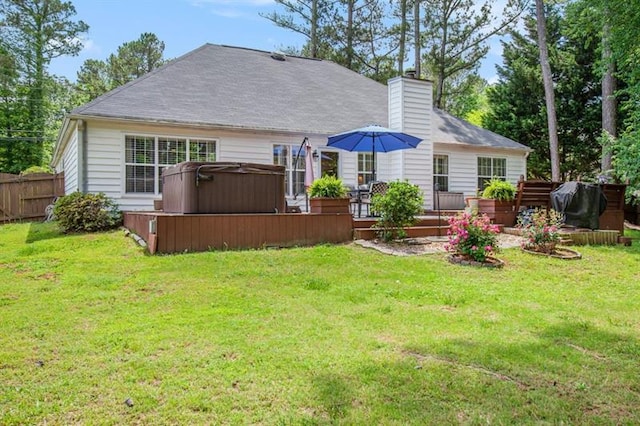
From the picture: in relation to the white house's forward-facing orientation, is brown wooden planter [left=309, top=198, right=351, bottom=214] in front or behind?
behind

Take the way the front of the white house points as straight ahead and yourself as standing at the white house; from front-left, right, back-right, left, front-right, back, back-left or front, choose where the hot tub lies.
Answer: back

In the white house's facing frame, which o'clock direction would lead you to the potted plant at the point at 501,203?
The potted plant is roughly at 4 o'clock from the white house.

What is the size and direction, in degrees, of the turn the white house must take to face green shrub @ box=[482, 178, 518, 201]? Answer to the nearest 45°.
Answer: approximately 135° to its right

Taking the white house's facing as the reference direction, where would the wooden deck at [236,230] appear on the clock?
The wooden deck is roughly at 6 o'clock from the white house.

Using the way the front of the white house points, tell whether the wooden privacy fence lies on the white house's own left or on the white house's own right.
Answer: on the white house's own left

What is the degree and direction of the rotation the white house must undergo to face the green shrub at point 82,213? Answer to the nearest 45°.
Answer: approximately 135° to its left

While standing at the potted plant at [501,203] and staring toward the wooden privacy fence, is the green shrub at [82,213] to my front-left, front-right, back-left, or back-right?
front-left

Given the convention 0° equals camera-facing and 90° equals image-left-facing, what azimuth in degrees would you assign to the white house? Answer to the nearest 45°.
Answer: approximately 180°

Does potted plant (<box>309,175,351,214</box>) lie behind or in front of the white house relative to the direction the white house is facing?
behind

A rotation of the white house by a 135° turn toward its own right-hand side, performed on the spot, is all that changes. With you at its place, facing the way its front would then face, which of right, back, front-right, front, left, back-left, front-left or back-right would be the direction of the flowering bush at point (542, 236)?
front
